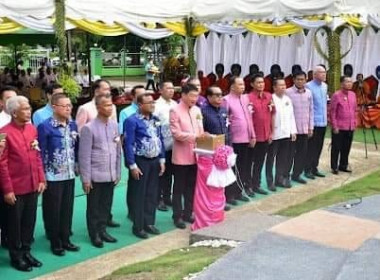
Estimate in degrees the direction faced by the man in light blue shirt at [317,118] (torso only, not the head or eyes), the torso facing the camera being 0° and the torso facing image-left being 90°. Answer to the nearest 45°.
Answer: approximately 315°

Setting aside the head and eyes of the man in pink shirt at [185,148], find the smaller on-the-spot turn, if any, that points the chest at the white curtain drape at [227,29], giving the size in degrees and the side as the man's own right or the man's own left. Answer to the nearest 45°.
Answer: approximately 135° to the man's own left

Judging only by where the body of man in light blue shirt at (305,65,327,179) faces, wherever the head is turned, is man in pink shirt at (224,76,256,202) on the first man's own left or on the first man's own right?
on the first man's own right

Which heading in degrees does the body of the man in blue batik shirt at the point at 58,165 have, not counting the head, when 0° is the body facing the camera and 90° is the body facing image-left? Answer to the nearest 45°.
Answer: approximately 315°

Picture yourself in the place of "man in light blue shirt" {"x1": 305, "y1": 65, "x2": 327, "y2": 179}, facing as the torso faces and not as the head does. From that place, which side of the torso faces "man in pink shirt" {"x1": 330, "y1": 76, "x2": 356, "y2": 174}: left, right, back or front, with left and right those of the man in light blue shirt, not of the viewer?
left

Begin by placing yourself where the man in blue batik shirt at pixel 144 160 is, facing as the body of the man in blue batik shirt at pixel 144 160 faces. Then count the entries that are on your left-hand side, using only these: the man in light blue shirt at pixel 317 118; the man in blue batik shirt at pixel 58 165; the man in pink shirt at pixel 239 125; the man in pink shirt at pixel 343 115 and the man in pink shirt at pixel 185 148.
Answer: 4

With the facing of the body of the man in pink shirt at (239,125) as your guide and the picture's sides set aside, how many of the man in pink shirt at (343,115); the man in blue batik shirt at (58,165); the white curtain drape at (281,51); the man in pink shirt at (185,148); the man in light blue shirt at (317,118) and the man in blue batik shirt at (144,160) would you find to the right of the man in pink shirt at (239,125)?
3

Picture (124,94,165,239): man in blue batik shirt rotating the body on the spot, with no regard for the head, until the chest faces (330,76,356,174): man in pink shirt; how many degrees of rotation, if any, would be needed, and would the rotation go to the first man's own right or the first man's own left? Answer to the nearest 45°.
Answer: approximately 90° to the first man's own left

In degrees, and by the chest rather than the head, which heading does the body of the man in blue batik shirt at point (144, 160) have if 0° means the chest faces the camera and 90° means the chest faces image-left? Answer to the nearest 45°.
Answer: approximately 315°

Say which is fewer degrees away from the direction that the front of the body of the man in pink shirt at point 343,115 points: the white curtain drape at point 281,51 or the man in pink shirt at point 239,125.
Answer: the man in pink shirt
